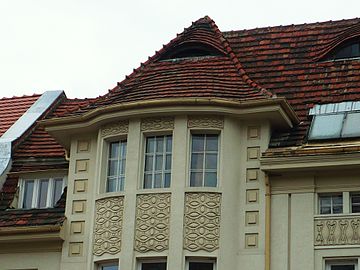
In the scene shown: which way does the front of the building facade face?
toward the camera
